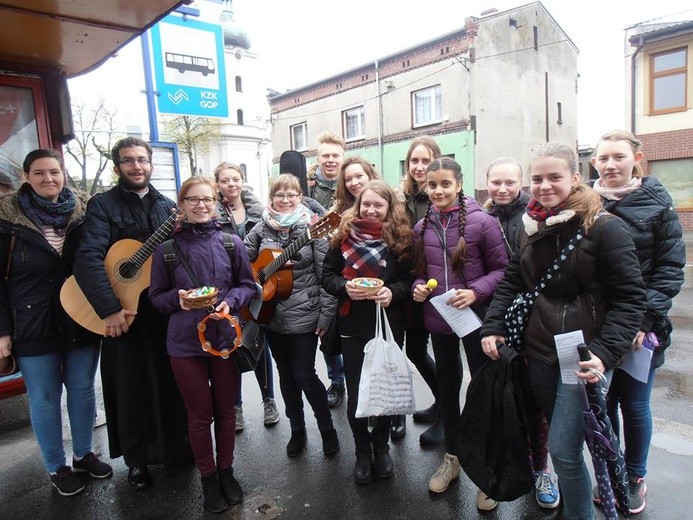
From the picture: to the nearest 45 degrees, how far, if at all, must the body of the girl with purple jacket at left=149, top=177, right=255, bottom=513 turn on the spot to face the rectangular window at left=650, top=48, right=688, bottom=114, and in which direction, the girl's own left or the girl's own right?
approximately 135° to the girl's own left

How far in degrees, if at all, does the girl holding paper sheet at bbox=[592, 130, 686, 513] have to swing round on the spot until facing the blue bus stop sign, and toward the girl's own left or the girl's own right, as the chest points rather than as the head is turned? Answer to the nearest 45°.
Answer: approximately 45° to the girl's own right

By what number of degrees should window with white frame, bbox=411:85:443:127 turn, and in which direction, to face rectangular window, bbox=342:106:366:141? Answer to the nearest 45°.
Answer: approximately 90° to its right

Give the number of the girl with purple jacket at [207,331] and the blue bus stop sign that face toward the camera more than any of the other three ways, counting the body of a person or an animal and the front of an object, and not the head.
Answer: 2

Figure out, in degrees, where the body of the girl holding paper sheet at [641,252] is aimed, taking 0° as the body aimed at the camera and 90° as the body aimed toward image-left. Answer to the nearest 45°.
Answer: approximately 45°

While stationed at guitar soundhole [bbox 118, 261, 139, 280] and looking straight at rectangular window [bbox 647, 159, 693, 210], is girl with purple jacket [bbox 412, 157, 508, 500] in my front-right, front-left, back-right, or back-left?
front-right

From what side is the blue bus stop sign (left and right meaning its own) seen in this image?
front

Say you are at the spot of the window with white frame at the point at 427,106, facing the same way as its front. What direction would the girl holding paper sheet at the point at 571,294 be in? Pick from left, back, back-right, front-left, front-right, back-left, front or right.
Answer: front-left

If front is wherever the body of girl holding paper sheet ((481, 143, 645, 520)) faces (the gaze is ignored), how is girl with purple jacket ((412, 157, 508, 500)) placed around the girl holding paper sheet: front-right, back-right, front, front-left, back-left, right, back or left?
right

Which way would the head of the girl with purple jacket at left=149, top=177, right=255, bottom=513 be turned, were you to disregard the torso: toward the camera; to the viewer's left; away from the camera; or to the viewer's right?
toward the camera

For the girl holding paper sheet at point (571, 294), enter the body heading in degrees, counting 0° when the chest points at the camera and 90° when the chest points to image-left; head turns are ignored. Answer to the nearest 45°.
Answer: approximately 45°

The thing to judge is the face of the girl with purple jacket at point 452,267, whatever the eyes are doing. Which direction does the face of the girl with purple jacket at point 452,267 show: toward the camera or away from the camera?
toward the camera

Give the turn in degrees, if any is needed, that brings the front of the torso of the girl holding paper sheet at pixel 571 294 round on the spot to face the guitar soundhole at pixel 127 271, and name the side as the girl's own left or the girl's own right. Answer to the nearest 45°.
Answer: approximately 45° to the girl's own right

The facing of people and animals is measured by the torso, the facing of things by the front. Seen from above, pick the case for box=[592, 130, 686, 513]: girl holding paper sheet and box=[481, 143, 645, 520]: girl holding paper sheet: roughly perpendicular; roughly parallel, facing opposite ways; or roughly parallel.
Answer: roughly parallel

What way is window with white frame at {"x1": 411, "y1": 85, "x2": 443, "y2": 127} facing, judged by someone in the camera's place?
facing the viewer and to the left of the viewer

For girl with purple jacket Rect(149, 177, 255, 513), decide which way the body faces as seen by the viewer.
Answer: toward the camera
